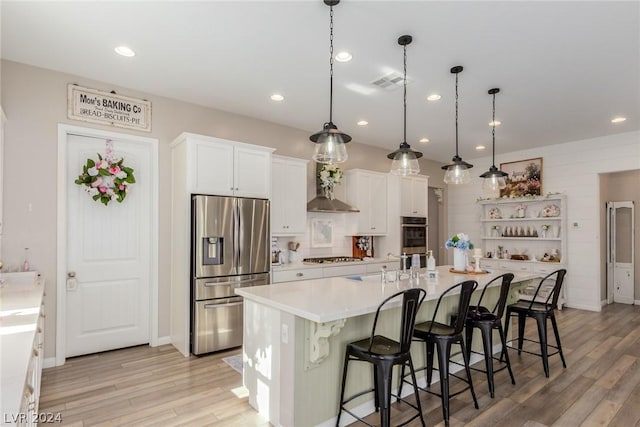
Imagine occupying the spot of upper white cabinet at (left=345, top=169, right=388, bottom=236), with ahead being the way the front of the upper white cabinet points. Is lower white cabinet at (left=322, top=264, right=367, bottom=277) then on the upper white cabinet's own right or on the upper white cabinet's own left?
on the upper white cabinet's own right

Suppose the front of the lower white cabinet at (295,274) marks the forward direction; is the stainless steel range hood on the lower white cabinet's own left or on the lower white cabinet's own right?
on the lower white cabinet's own left

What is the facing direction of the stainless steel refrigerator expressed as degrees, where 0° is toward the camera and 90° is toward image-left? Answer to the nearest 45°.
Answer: approximately 315°

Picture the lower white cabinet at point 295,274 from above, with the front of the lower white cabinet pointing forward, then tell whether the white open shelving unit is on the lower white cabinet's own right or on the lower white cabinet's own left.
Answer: on the lower white cabinet's own left

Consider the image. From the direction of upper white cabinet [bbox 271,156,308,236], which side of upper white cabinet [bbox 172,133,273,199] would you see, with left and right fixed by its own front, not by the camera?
left

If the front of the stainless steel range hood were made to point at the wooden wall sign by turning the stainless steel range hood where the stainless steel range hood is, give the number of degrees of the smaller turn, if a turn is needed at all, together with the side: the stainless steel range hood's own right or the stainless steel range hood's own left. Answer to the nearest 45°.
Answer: approximately 90° to the stainless steel range hood's own right
